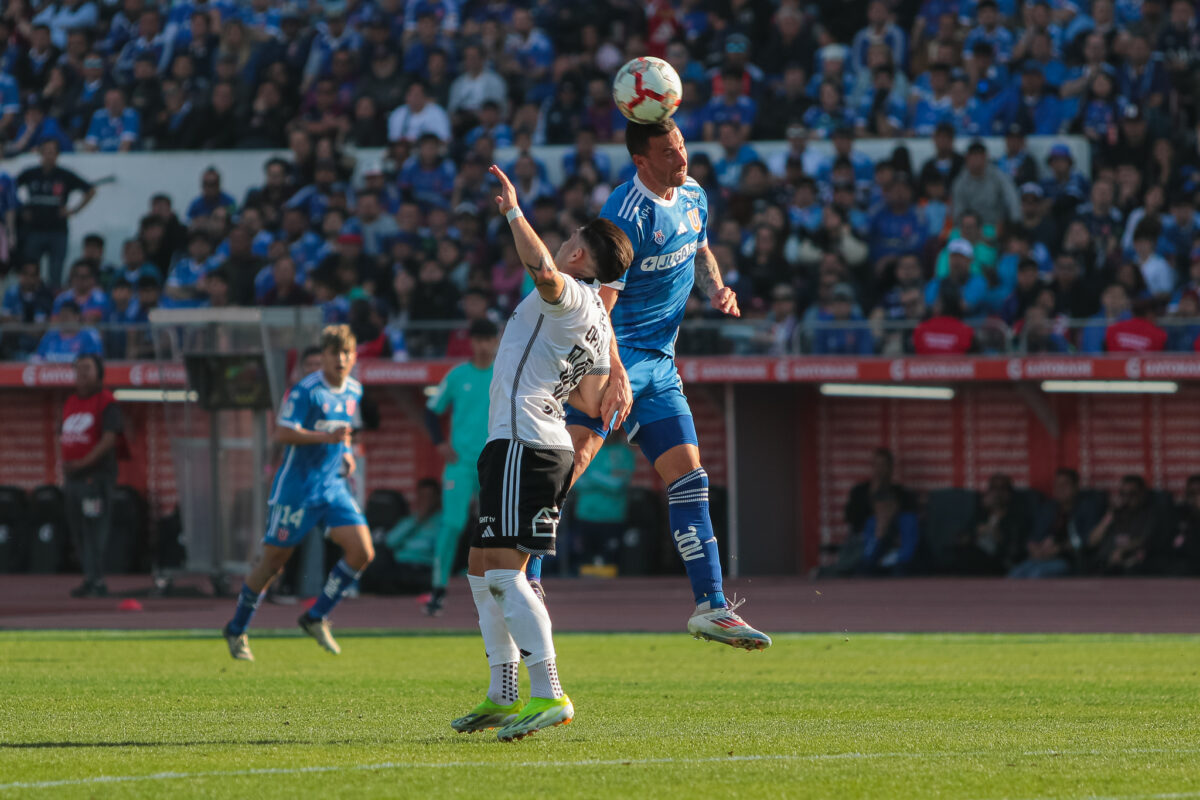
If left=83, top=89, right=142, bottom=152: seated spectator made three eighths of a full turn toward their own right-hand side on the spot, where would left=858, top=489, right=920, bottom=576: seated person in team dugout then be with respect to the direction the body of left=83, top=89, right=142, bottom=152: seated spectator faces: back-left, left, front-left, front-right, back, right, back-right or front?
back

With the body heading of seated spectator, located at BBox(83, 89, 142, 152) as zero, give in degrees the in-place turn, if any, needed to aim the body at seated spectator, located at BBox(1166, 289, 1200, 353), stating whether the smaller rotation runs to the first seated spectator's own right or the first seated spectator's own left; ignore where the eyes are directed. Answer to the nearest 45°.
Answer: approximately 45° to the first seated spectator's own left

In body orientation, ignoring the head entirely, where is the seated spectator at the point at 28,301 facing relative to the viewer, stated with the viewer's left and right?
facing the viewer

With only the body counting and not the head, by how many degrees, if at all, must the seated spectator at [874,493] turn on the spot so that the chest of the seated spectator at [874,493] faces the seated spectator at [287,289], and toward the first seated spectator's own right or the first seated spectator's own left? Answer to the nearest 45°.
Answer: approximately 90° to the first seated spectator's own right

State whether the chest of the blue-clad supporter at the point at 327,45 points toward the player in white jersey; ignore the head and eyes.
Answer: yes

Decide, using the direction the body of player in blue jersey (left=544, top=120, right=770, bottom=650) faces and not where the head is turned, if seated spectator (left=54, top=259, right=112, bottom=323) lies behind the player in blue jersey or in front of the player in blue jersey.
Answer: behind

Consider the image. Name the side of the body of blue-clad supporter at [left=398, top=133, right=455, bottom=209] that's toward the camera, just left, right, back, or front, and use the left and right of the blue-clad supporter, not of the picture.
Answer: front

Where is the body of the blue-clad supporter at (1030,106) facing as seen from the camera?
toward the camera

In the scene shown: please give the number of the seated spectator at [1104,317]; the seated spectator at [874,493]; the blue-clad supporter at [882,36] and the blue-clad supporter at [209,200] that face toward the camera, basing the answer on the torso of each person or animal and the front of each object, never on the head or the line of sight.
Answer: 4

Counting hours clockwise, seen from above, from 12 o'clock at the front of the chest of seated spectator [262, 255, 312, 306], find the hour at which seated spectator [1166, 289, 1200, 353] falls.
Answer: seated spectator [1166, 289, 1200, 353] is roughly at 10 o'clock from seated spectator [262, 255, 312, 306].

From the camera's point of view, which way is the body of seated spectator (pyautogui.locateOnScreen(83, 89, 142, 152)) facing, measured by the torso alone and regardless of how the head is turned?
toward the camera

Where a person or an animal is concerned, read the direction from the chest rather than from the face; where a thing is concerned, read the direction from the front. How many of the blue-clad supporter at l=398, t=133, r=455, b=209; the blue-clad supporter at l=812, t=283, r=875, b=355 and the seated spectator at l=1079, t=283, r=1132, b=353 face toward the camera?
3

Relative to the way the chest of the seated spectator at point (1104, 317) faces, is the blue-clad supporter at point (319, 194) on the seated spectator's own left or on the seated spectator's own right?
on the seated spectator's own right
